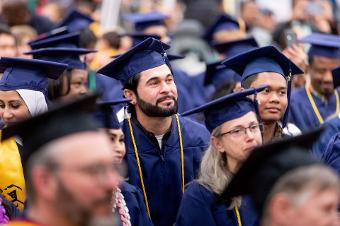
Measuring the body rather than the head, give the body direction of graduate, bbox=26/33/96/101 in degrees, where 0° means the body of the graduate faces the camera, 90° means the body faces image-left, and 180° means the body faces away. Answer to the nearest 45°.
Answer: approximately 315°

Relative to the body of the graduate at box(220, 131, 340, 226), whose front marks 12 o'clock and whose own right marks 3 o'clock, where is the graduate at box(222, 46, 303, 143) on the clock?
the graduate at box(222, 46, 303, 143) is roughly at 9 o'clock from the graduate at box(220, 131, 340, 226).

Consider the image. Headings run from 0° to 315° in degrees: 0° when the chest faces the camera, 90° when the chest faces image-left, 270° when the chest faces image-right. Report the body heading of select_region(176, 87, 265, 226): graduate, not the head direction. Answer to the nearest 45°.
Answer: approximately 315°

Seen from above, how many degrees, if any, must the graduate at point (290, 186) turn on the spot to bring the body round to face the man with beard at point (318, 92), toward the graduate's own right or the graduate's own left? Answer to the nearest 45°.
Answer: approximately 90° to the graduate's own left
